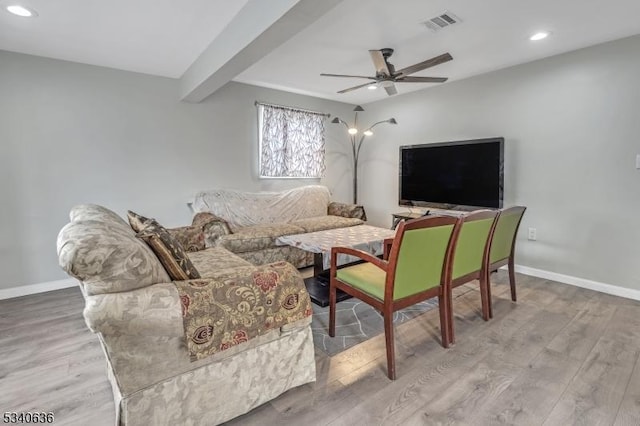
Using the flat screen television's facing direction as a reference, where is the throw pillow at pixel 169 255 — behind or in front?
in front

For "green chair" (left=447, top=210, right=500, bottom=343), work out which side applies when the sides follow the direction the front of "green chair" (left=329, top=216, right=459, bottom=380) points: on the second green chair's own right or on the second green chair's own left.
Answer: on the second green chair's own right

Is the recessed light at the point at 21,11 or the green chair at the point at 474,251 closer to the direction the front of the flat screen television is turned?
the recessed light

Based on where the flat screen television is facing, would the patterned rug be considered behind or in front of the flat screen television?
in front

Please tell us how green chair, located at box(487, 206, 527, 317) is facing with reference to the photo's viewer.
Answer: facing away from the viewer and to the left of the viewer

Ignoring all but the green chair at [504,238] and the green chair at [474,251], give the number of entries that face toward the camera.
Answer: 0

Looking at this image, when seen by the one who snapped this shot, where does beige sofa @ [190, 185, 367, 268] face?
facing the viewer and to the right of the viewer

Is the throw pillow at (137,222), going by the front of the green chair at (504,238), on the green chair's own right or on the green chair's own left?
on the green chair's own left

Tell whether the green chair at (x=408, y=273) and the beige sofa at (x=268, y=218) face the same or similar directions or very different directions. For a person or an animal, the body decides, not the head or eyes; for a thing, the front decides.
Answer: very different directions
